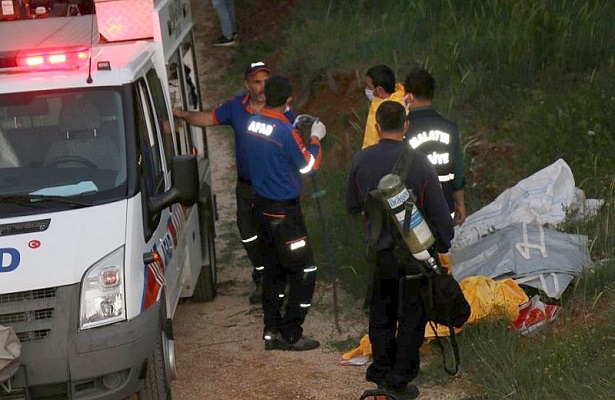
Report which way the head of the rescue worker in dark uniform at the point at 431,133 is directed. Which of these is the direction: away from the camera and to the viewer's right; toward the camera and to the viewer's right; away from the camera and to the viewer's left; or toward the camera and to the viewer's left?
away from the camera and to the viewer's left

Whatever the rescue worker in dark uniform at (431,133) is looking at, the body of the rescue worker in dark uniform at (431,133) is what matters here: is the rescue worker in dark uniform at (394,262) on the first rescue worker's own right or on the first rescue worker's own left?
on the first rescue worker's own left

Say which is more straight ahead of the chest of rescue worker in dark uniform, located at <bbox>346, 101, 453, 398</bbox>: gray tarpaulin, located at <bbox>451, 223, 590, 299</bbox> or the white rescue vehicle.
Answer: the gray tarpaulin

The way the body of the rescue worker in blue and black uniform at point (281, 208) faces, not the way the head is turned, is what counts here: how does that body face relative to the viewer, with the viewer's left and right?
facing away from the viewer and to the right of the viewer

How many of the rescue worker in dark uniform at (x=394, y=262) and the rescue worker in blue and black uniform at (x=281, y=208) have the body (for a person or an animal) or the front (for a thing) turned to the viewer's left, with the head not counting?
0

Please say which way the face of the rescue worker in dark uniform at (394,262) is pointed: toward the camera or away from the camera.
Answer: away from the camera

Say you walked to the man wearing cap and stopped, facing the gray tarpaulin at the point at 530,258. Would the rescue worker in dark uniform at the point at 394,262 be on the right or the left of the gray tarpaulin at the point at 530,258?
right

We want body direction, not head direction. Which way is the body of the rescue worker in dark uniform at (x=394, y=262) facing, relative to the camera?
away from the camera

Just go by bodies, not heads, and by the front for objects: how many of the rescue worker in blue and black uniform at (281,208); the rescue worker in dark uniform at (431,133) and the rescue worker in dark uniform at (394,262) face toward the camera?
0

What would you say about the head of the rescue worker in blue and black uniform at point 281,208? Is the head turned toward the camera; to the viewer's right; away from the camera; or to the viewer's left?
away from the camera

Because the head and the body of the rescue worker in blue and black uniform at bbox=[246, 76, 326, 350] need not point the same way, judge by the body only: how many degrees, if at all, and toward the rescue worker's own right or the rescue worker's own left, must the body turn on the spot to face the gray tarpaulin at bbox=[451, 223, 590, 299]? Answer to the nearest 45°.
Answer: approximately 45° to the rescue worker's own right

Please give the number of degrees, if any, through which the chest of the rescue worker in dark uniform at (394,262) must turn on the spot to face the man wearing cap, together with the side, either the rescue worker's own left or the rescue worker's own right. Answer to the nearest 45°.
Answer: approximately 45° to the rescue worker's own left

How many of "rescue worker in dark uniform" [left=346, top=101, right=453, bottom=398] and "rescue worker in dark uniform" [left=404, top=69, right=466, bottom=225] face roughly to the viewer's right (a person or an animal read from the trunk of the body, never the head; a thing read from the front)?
0

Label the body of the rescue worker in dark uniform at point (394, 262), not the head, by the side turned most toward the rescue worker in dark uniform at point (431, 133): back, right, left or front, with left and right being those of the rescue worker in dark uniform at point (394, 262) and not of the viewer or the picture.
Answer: front

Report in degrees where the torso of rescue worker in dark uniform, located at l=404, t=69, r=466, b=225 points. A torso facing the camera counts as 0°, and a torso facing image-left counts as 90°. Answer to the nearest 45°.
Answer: approximately 135°
